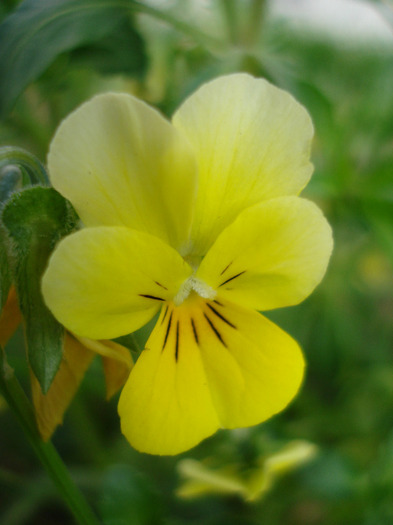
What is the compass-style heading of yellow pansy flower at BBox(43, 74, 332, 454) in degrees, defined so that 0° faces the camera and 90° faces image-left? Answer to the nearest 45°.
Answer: approximately 0°
